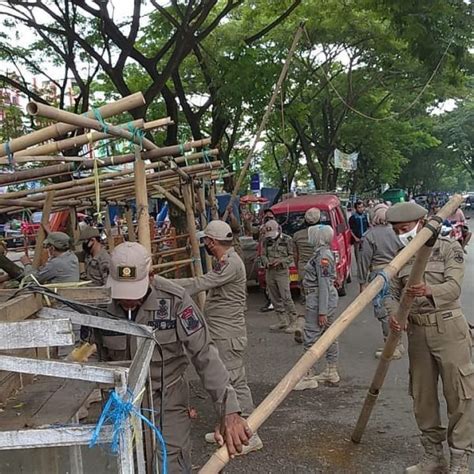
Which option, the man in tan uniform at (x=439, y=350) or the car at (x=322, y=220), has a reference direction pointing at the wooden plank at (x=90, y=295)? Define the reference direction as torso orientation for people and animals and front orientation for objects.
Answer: the man in tan uniform

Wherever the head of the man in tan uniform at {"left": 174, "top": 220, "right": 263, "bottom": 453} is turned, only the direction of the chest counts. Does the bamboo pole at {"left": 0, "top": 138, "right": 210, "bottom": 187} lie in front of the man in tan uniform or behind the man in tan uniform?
in front

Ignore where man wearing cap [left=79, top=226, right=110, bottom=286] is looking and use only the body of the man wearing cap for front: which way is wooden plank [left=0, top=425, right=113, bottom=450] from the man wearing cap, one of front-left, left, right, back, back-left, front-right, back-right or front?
front-left

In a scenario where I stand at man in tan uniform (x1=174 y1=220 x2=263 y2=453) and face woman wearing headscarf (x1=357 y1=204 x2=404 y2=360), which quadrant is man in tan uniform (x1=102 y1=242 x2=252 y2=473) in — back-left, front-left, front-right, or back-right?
back-right

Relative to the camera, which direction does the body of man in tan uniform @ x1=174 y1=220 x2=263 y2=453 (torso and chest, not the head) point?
to the viewer's left

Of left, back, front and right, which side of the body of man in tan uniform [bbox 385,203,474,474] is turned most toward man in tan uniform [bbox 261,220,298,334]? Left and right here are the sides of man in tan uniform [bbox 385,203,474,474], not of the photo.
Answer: right

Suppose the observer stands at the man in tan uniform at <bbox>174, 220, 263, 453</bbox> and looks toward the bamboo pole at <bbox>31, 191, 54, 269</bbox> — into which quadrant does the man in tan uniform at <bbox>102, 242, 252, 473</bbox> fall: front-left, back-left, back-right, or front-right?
back-left

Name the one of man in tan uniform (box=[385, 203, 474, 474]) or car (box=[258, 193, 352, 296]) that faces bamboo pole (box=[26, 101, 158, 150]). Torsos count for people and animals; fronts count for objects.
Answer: the man in tan uniform

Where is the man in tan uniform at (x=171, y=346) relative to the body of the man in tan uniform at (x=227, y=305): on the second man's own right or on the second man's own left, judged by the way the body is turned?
on the second man's own left
